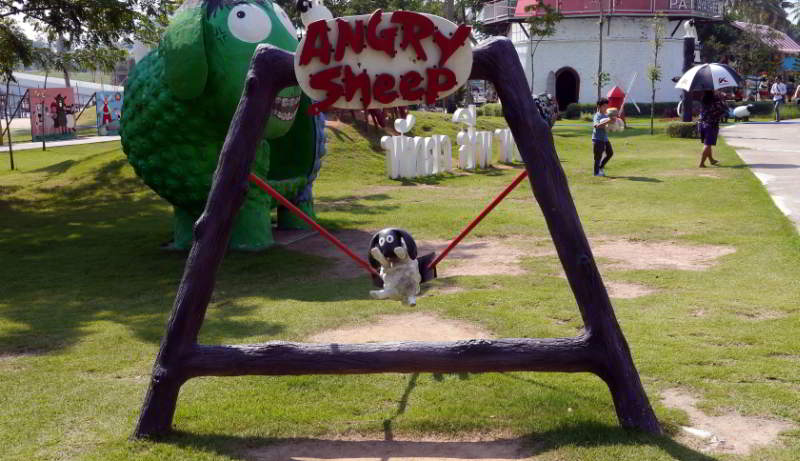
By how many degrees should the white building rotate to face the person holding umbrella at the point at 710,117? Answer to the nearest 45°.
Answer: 0° — it already faces them

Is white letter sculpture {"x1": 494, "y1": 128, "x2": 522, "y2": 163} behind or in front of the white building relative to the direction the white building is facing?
in front

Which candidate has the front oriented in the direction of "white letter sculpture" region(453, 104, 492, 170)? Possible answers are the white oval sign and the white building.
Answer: the white building

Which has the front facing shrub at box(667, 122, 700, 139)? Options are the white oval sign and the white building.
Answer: the white building

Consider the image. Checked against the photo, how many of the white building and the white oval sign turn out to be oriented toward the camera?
2

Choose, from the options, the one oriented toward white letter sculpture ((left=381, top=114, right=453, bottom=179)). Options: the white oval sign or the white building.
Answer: the white building

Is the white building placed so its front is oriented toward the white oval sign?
yes

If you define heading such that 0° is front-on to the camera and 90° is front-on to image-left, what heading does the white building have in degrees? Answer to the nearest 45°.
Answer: approximately 0°

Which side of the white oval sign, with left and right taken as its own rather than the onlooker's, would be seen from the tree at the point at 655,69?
back

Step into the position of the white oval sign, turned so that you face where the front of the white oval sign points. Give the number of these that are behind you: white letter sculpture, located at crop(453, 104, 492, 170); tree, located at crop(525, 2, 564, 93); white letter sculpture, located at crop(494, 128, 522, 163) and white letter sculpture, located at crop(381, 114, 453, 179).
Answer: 4

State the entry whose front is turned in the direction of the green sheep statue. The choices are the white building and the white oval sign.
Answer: the white building
